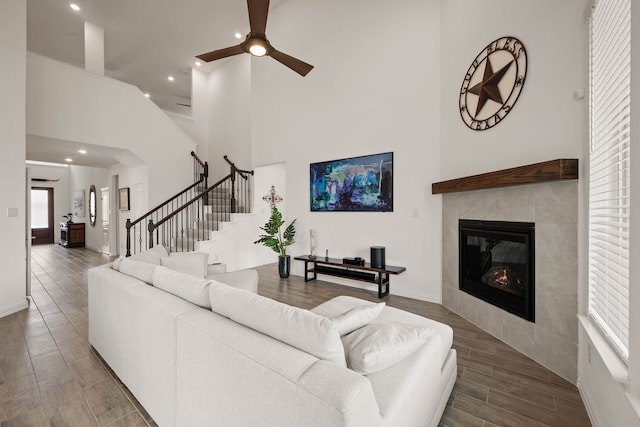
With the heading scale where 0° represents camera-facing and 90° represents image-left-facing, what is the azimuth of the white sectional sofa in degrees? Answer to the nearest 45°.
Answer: approximately 225°

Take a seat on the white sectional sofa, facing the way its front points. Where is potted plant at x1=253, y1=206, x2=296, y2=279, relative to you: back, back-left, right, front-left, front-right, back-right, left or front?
front-left

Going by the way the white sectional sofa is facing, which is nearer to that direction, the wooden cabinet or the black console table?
the black console table

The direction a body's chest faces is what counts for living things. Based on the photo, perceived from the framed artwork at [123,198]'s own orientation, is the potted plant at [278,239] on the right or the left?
on its left

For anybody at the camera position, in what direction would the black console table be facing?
facing the viewer and to the left of the viewer

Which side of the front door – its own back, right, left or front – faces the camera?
front

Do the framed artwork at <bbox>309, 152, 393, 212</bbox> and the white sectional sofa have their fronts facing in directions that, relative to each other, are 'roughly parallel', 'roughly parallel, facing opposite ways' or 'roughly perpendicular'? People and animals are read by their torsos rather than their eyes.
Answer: roughly parallel, facing opposite ways

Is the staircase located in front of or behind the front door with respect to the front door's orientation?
in front

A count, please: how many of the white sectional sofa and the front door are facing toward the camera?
1

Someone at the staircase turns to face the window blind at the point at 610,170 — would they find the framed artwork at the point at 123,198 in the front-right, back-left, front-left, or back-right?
back-right

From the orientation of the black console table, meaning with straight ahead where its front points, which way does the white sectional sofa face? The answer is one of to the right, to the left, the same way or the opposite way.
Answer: the opposite way

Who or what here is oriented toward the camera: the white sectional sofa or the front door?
the front door
